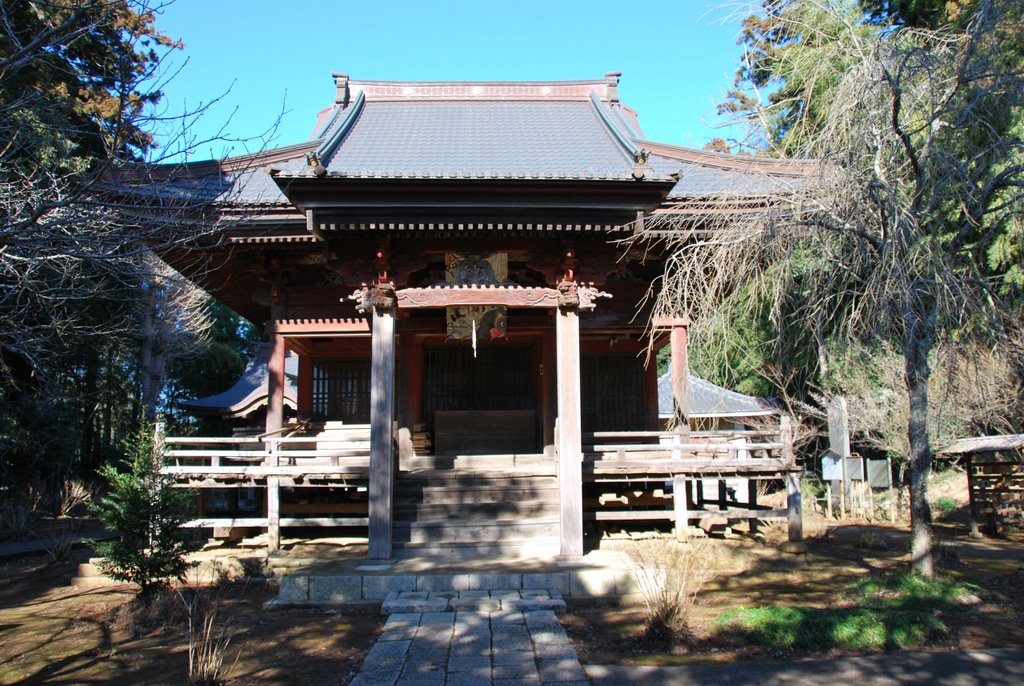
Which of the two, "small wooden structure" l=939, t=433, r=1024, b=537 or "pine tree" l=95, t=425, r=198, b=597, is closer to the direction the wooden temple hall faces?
the pine tree

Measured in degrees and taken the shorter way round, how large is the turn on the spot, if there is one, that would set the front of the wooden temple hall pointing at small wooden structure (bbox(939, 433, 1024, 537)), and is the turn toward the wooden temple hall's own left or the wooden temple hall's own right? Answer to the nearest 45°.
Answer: approximately 90° to the wooden temple hall's own left

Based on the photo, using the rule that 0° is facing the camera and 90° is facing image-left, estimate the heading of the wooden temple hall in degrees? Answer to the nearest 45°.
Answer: approximately 0°

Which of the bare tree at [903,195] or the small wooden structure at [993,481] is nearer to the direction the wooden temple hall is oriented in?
the bare tree

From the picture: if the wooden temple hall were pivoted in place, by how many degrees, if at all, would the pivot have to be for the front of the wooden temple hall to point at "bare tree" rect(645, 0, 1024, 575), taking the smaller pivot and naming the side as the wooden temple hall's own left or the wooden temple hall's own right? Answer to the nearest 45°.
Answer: approximately 45° to the wooden temple hall's own left

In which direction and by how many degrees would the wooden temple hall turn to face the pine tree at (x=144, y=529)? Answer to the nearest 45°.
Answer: approximately 45° to its right

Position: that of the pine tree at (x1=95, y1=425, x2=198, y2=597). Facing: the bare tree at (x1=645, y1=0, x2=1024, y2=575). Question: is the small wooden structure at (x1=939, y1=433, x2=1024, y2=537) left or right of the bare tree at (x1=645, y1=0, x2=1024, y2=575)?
left

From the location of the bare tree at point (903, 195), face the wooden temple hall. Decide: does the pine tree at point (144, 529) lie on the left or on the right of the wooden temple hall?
left
